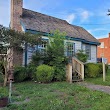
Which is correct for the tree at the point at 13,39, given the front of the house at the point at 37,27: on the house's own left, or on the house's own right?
on the house's own right

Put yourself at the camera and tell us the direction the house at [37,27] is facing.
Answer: facing the viewer and to the right of the viewer

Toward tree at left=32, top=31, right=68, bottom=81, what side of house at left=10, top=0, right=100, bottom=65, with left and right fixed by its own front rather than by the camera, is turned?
front

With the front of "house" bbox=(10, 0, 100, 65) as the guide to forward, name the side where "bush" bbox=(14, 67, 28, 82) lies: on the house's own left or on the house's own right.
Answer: on the house's own right

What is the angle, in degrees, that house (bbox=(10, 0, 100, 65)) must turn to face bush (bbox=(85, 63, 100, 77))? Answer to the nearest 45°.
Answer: approximately 45° to its left

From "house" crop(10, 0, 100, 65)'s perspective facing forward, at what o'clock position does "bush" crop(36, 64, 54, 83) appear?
The bush is roughly at 1 o'clock from the house.

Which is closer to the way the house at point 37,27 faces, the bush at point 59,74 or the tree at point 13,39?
the bush

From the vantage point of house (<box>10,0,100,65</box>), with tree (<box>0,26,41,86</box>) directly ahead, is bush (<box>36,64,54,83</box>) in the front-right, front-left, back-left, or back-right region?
front-left

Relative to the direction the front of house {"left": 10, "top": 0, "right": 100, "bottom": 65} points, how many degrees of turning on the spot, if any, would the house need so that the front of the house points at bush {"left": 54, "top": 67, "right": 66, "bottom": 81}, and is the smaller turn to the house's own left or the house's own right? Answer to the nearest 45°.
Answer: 0° — it already faces it
